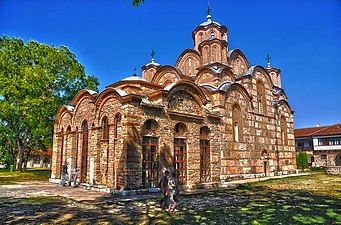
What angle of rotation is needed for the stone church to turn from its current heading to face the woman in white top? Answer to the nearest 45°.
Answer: approximately 45° to its left

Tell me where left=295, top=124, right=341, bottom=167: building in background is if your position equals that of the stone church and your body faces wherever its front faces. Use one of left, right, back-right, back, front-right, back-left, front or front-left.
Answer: back

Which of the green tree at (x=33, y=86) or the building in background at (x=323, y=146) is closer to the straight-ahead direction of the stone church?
the green tree

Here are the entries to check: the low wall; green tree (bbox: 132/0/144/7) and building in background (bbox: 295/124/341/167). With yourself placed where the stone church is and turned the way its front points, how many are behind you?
2

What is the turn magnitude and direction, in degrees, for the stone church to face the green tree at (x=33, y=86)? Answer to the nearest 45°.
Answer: approximately 90° to its right

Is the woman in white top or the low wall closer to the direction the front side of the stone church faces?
the woman in white top

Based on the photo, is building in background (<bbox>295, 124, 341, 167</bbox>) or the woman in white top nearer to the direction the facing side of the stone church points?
the woman in white top

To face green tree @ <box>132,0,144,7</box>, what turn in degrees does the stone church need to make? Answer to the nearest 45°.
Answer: approximately 45° to its left

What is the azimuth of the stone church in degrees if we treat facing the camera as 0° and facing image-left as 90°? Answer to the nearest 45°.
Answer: approximately 45°

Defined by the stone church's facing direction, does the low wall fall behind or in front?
behind
